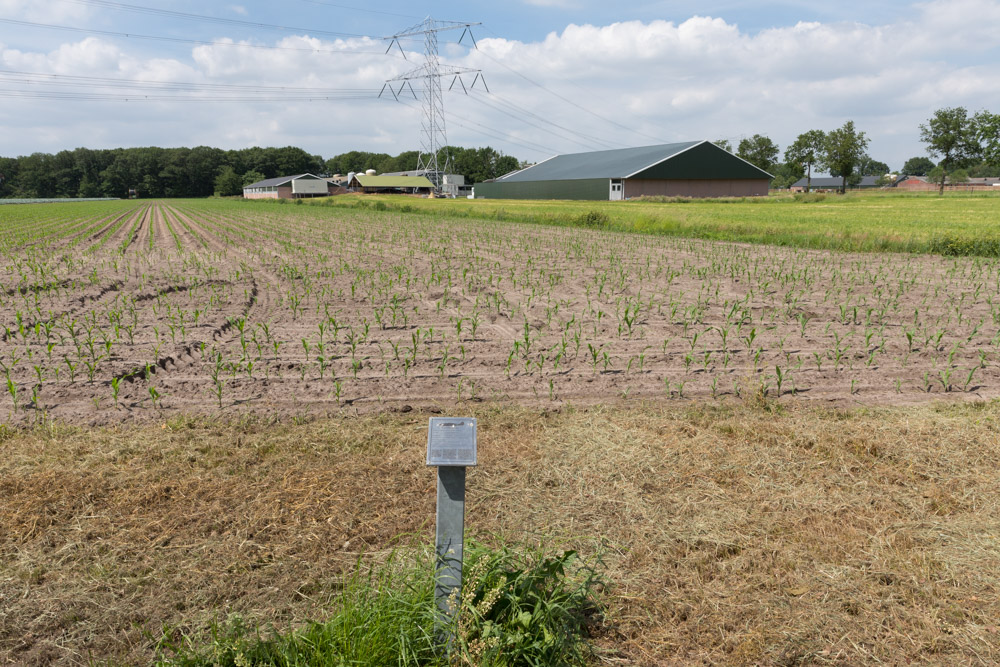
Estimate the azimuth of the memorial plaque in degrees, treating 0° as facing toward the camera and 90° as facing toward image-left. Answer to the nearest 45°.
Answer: approximately 0°
